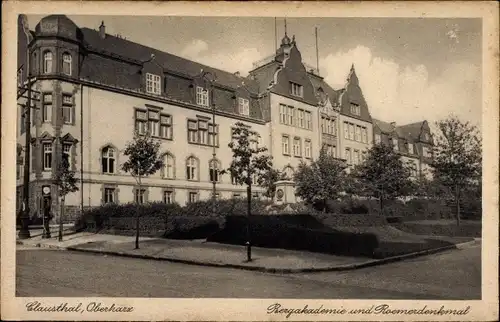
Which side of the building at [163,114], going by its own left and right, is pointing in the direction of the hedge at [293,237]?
front

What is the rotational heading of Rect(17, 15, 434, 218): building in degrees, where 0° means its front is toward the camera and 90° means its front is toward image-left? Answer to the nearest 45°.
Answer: approximately 315°

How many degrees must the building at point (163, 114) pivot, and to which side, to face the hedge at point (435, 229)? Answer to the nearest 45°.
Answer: approximately 45° to its left

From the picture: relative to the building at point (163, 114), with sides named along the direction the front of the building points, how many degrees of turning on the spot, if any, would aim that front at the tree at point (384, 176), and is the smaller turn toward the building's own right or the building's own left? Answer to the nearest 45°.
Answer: approximately 45° to the building's own left
